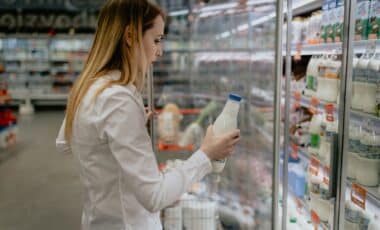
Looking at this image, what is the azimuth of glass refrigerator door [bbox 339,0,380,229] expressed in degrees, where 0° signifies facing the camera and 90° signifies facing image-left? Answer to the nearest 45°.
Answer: approximately 45°

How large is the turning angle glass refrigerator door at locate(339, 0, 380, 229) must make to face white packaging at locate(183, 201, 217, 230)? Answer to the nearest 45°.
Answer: approximately 45° to its right

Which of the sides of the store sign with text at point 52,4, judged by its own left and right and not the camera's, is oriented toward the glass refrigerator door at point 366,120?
front

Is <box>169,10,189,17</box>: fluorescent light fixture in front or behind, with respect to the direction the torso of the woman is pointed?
in front

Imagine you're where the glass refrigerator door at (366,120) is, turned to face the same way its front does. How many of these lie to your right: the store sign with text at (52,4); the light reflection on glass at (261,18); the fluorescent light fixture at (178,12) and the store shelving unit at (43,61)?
4

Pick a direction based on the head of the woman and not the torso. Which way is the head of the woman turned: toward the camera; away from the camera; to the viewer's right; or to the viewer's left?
to the viewer's right

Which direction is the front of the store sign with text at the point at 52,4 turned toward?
toward the camera

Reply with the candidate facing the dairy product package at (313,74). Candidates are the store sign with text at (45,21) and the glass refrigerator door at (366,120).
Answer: the store sign with text

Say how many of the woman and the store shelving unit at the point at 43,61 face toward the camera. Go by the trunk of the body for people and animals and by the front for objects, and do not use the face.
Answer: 1

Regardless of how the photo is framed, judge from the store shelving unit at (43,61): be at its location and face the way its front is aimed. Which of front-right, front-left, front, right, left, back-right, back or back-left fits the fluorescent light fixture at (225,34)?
front

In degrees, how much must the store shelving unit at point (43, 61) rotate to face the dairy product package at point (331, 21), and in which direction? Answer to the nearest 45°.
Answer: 0° — it already faces it

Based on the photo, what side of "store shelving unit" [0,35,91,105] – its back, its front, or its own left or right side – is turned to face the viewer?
front

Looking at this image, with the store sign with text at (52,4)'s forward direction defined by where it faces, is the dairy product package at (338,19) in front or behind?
in front

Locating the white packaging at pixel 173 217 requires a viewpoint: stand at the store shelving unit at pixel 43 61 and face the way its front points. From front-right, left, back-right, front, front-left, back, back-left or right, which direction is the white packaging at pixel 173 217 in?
front
